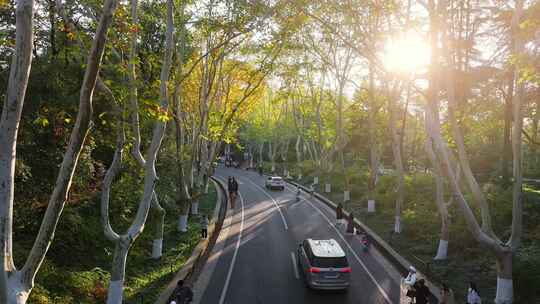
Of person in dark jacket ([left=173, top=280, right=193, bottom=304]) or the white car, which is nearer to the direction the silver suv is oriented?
the white car

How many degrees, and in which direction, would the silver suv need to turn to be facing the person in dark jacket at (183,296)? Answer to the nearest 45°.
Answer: approximately 135° to its left

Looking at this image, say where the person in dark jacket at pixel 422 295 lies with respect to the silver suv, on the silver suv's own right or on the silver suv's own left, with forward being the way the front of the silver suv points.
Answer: on the silver suv's own right

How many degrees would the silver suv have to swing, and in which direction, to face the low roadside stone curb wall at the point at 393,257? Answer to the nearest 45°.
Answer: approximately 45° to its right

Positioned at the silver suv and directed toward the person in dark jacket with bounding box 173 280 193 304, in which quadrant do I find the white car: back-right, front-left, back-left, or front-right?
back-right

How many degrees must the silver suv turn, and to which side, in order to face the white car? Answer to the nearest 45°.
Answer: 0° — it already faces it

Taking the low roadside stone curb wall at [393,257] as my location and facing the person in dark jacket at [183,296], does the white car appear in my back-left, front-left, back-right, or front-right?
back-right

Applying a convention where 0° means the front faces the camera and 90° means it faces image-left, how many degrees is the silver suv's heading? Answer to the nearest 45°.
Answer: approximately 180°
